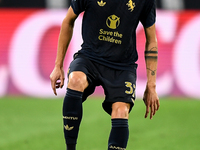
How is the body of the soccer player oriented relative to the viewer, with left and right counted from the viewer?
facing the viewer
